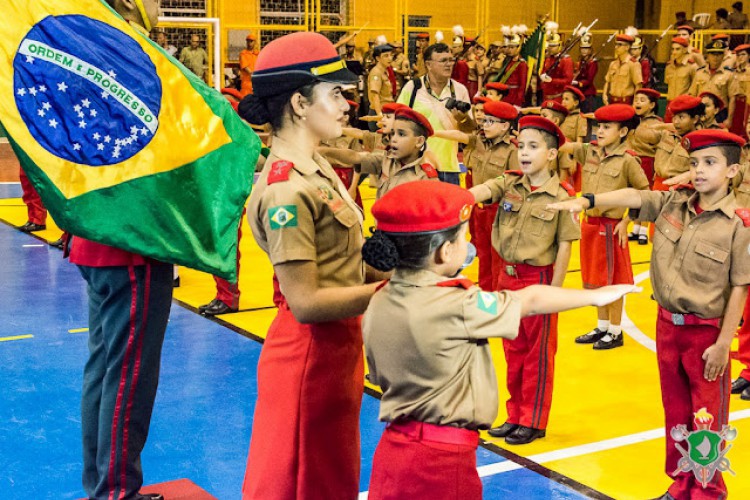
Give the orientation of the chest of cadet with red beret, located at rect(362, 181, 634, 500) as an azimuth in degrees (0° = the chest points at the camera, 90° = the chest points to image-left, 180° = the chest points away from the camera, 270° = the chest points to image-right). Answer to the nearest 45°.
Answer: approximately 225°

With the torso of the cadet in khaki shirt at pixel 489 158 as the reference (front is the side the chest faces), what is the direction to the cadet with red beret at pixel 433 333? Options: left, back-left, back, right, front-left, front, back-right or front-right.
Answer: front-left

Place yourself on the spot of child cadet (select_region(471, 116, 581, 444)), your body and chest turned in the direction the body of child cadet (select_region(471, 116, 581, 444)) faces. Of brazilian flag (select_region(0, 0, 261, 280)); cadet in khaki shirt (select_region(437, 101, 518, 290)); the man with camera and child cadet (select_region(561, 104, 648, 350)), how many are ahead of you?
1

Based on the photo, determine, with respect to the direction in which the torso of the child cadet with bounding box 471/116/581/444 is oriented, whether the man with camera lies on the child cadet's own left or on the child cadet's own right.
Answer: on the child cadet's own right

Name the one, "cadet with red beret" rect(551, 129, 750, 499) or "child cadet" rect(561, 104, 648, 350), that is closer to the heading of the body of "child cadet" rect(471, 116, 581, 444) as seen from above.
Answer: the cadet with red beret

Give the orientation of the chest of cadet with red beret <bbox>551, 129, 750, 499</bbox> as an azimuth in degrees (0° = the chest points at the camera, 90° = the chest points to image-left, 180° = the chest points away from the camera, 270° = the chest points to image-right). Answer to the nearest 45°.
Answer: approximately 45°

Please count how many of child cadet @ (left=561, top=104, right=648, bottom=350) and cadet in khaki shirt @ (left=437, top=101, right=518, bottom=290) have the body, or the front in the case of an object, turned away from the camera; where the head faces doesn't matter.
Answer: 0

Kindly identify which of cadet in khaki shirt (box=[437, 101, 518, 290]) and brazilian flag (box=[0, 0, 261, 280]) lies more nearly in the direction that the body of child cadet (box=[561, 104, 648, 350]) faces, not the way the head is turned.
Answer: the brazilian flag

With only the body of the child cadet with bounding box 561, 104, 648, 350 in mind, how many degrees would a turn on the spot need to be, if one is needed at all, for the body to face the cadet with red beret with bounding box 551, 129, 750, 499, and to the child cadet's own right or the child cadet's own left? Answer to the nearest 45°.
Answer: approximately 45° to the child cadet's own left

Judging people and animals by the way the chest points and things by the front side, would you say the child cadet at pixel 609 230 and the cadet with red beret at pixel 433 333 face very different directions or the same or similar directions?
very different directions

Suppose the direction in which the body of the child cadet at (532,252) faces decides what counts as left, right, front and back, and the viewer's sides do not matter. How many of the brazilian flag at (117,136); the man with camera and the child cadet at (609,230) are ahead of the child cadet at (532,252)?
1

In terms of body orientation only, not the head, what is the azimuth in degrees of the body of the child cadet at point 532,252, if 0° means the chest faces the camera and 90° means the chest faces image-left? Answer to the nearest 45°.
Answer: approximately 45°
